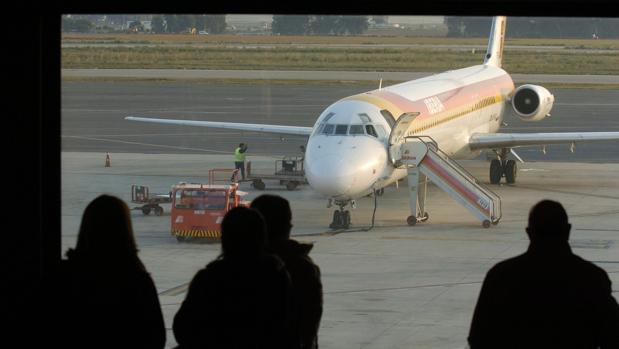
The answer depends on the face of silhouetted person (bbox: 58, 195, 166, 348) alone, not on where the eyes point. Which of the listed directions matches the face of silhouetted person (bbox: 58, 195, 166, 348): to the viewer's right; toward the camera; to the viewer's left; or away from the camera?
away from the camera

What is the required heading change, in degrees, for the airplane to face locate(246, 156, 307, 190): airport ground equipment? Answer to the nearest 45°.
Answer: approximately 90° to its right

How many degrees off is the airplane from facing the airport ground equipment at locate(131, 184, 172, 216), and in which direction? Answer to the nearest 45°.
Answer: approximately 45° to its right

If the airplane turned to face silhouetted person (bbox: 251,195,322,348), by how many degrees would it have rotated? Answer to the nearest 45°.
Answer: approximately 45° to its left

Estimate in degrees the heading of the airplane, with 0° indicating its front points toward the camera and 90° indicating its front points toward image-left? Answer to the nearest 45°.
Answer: approximately 45°

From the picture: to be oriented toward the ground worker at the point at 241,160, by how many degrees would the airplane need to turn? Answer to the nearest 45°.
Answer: approximately 90° to its right

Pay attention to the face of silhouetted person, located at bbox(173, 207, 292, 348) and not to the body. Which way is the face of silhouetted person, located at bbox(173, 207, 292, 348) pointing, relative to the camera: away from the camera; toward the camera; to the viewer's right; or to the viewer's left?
away from the camera
